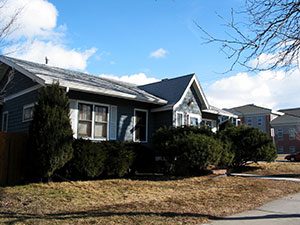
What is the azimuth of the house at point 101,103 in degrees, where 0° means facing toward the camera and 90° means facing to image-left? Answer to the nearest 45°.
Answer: approximately 315°

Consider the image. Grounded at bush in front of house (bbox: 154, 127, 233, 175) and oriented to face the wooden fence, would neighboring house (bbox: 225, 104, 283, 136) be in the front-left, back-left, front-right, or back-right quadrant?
back-right

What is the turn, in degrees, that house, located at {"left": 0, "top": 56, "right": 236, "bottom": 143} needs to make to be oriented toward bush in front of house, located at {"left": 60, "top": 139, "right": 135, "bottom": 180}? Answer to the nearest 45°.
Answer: approximately 45° to its right

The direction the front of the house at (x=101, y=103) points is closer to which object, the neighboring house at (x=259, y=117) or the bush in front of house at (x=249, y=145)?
the bush in front of house

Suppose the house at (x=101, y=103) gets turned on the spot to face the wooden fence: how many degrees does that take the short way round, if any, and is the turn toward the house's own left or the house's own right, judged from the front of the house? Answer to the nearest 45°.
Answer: approximately 90° to the house's own right

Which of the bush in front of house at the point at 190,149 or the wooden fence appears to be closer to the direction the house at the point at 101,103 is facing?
the bush in front of house

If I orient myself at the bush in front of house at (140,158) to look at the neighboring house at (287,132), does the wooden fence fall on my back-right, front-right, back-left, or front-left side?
back-left

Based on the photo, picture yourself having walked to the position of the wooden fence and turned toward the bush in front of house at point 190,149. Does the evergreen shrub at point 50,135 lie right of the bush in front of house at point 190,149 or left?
right

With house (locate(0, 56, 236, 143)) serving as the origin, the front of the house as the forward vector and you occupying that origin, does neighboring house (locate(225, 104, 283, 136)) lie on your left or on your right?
on your left

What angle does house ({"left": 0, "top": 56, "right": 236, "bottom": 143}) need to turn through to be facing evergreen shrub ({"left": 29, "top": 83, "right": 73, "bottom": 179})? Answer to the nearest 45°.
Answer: approximately 45° to its right
